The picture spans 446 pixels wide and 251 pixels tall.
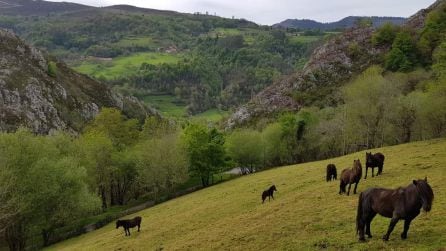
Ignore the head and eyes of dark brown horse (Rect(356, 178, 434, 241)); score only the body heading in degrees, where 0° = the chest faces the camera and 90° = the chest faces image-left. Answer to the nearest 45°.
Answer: approximately 270°

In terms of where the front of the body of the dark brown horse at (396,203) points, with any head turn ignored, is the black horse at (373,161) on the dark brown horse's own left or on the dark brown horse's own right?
on the dark brown horse's own left

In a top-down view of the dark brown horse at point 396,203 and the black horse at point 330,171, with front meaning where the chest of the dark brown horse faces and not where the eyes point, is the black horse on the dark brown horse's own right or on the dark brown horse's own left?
on the dark brown horse's own left

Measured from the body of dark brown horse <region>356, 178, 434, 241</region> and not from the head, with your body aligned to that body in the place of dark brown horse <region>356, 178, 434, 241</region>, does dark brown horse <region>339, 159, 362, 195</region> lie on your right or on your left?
on your left
